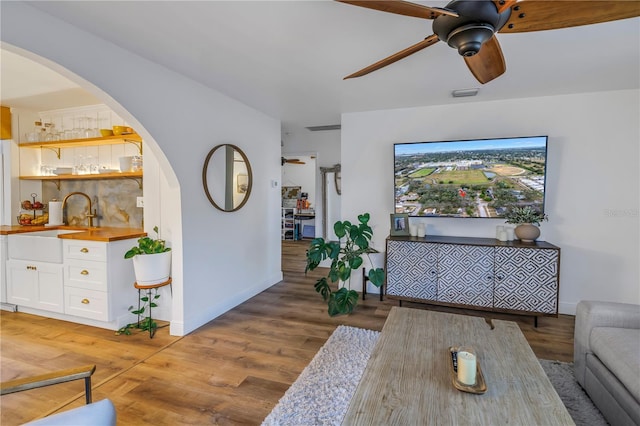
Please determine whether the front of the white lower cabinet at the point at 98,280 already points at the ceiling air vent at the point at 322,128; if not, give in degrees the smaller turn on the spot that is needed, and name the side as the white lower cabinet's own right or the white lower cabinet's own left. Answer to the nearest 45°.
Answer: approximately 135° to the white lower cabinet's own left

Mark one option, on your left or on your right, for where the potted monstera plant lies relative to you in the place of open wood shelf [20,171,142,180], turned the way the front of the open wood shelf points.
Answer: on your left

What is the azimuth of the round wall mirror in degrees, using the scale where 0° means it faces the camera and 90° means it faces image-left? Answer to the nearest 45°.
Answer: approximately 315°

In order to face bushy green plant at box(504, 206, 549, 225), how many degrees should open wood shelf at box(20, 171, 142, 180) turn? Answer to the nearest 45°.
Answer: approximately 90° to its left

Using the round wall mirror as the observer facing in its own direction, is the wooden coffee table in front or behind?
in front

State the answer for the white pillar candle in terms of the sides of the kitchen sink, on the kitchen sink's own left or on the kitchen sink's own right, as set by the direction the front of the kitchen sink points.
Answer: on the kitchen sink's own left

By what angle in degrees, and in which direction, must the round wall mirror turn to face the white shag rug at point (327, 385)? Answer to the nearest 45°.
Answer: approximately 45° to its right

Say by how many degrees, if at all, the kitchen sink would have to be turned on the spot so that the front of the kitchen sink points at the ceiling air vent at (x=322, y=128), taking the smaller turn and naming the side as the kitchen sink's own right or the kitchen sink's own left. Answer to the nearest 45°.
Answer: approximately 135° to the kitchen sink's own left

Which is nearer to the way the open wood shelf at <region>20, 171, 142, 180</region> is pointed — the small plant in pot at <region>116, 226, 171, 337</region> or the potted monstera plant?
the small plant in pot

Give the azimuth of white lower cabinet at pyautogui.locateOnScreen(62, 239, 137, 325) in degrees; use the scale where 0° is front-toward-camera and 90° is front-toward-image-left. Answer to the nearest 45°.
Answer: approximately 45°

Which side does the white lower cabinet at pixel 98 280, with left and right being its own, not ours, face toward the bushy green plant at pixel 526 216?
left
